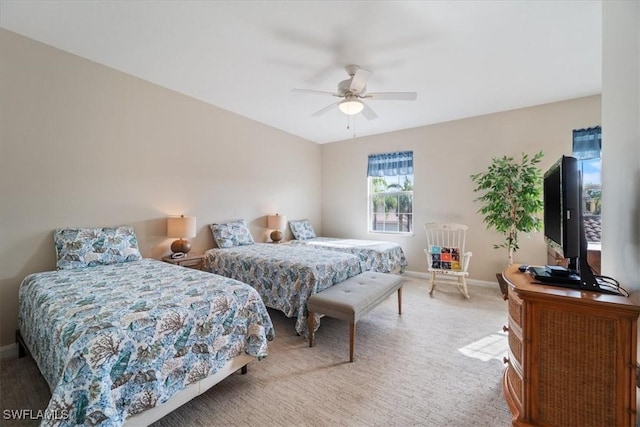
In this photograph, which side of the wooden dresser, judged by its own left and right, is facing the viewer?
left

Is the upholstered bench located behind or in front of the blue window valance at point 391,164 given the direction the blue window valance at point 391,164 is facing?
in front

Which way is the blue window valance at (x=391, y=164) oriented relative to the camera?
toward the camera

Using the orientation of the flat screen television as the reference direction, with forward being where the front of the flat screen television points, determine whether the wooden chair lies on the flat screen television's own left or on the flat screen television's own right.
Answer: on the flat screen television's own right

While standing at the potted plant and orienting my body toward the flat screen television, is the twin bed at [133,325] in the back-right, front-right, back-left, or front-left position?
front-right

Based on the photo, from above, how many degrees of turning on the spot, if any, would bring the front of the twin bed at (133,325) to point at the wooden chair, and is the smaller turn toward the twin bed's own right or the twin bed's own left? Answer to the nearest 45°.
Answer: approximately 45° to the twin bed's own left

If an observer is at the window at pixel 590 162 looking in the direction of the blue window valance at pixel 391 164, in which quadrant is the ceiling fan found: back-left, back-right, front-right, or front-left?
front-left

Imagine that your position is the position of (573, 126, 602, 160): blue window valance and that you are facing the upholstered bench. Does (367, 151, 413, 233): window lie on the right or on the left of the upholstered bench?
right

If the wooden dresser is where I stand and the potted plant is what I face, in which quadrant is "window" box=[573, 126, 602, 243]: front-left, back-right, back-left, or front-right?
front-right

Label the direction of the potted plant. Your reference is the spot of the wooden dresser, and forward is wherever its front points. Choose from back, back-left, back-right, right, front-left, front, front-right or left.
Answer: right

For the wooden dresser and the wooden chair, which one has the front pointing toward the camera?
the wooden chair

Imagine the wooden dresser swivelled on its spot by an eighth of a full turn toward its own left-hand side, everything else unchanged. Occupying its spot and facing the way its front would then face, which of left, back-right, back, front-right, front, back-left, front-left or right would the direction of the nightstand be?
front-right

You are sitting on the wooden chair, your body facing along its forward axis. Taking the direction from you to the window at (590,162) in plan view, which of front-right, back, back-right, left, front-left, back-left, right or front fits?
left

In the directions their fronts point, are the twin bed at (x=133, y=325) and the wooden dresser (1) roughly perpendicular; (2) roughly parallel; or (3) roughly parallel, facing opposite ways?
roughly parallel, facing opposite ways

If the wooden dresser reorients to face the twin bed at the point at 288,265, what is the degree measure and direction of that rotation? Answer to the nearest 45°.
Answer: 0° — it already faces it

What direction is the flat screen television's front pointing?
to the viewer's left

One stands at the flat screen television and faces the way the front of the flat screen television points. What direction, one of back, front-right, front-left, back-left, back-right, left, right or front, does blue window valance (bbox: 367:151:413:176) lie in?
front-right

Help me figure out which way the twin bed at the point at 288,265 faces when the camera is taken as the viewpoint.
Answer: facing the viewer and to the right of the viewer

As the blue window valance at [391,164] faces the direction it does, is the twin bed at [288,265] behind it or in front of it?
in front
